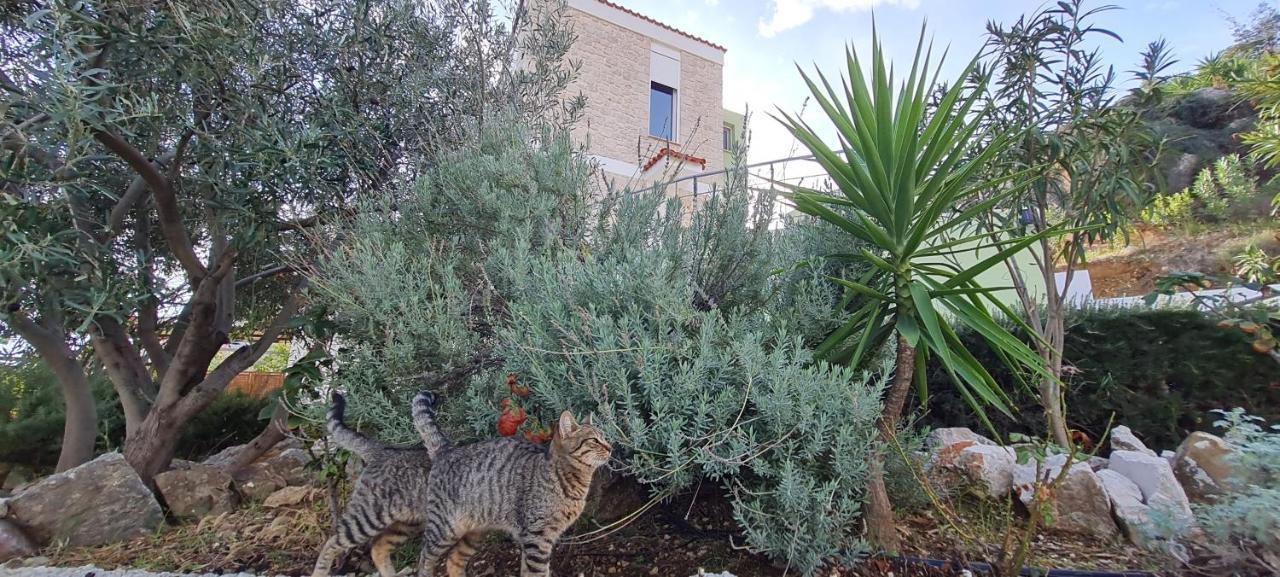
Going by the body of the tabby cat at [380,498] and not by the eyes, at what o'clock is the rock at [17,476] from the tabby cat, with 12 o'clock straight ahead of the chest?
The rock is roughly at 8 o'clock from the tabby cat.

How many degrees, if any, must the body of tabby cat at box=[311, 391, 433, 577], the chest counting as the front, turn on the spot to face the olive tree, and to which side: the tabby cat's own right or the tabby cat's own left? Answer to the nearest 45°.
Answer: approximately 135° to the tabby cat's own left

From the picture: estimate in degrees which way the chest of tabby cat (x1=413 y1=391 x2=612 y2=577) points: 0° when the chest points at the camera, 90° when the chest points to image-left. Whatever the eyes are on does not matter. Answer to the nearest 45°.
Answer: approximately 270°

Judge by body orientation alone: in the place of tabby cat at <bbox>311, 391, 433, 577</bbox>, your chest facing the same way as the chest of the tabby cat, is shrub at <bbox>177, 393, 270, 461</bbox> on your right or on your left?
on your left

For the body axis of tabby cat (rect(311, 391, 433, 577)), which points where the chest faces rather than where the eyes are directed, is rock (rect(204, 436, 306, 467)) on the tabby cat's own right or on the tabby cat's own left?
on the tabby cat's own left

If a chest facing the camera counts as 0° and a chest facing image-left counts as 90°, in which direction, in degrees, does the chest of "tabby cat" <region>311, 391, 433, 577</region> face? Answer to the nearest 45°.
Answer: approximately 270°

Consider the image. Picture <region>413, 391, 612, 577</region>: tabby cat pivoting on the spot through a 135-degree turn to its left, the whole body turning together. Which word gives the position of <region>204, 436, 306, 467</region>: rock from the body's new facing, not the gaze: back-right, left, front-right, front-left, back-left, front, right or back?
front

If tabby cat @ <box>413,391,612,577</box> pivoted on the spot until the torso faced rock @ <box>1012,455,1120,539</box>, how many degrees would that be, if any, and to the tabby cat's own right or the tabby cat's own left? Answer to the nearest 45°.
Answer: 0° — it already faces it

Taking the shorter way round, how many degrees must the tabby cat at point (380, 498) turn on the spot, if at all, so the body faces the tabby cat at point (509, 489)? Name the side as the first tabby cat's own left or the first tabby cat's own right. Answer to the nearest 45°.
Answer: approximately 45° to the first tabby cat's own right

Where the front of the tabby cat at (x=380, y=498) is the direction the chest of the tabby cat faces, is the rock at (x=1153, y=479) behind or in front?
in front

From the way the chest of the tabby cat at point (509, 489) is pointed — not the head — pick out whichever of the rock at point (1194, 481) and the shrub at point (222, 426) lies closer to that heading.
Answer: the rock

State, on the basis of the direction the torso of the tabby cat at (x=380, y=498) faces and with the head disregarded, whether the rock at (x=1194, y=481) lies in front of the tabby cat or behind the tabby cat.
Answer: in front
